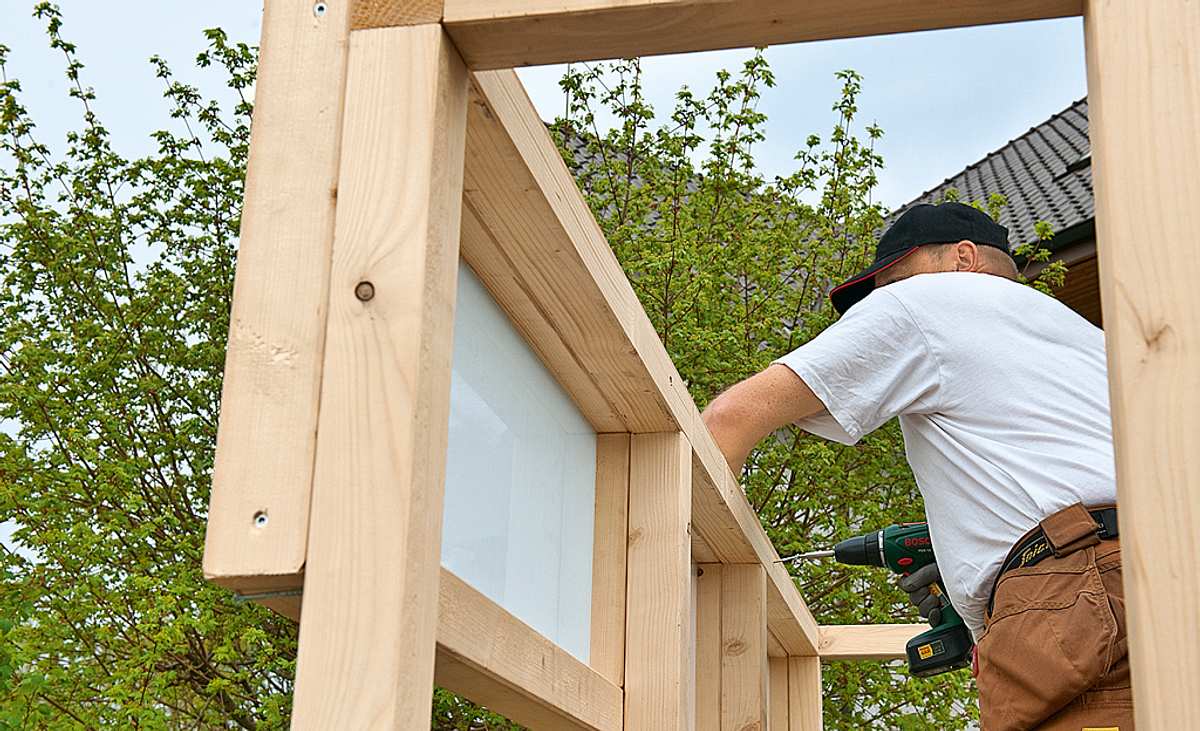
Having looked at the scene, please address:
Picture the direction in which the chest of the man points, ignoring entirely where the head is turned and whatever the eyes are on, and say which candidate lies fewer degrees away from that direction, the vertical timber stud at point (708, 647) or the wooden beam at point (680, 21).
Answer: the vertical timber stud

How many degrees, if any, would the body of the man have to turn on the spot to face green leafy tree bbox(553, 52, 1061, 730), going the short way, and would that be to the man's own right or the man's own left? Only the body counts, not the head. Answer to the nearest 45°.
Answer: approximately 45° to the man's own right

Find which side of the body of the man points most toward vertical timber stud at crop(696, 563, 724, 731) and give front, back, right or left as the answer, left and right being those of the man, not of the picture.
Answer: front

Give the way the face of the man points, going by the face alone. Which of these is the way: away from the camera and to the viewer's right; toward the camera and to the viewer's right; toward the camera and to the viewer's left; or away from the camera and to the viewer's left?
away from the camera and to the viewer's left

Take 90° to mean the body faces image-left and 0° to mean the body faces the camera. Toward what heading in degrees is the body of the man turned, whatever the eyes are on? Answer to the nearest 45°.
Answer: approximately 135°

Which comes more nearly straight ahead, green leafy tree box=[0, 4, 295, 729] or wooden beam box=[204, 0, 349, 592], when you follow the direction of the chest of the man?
the green leafy tree

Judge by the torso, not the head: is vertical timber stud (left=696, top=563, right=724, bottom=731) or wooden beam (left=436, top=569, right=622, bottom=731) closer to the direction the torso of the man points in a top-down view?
the vertical timber stud

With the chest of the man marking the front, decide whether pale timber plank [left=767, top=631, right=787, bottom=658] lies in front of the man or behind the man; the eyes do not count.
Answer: in front

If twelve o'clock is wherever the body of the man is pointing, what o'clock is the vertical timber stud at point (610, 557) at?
The vertical timber stud is roughly at 11 o'clock from the man.

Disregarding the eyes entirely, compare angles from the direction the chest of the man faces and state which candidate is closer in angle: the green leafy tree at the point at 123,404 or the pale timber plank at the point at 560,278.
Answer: the green leafy tree

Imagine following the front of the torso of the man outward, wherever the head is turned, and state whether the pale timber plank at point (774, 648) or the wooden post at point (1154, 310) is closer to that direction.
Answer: the pale timber plank

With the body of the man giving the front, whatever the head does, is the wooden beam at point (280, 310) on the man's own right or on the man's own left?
on the man's own left
